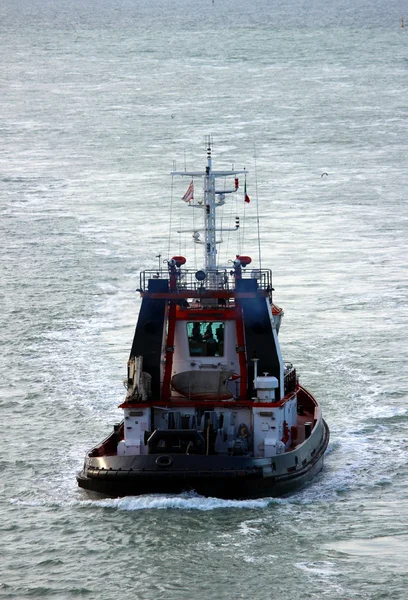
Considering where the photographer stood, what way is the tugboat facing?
facing away from the viewer
